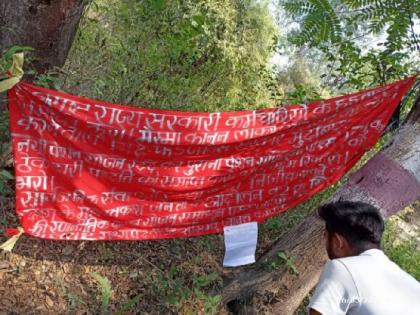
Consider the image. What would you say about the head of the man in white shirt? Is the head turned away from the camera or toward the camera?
away from the camera

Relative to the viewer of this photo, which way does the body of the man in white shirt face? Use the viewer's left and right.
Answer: facing away from the viewer and to the left of the viewer

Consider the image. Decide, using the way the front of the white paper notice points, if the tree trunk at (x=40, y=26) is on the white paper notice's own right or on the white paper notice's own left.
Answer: on the white paper notice's own right

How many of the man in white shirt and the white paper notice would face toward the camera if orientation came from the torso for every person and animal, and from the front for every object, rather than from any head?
1

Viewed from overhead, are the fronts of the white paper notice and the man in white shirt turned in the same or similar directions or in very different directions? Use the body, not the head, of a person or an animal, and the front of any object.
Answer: very different directions
